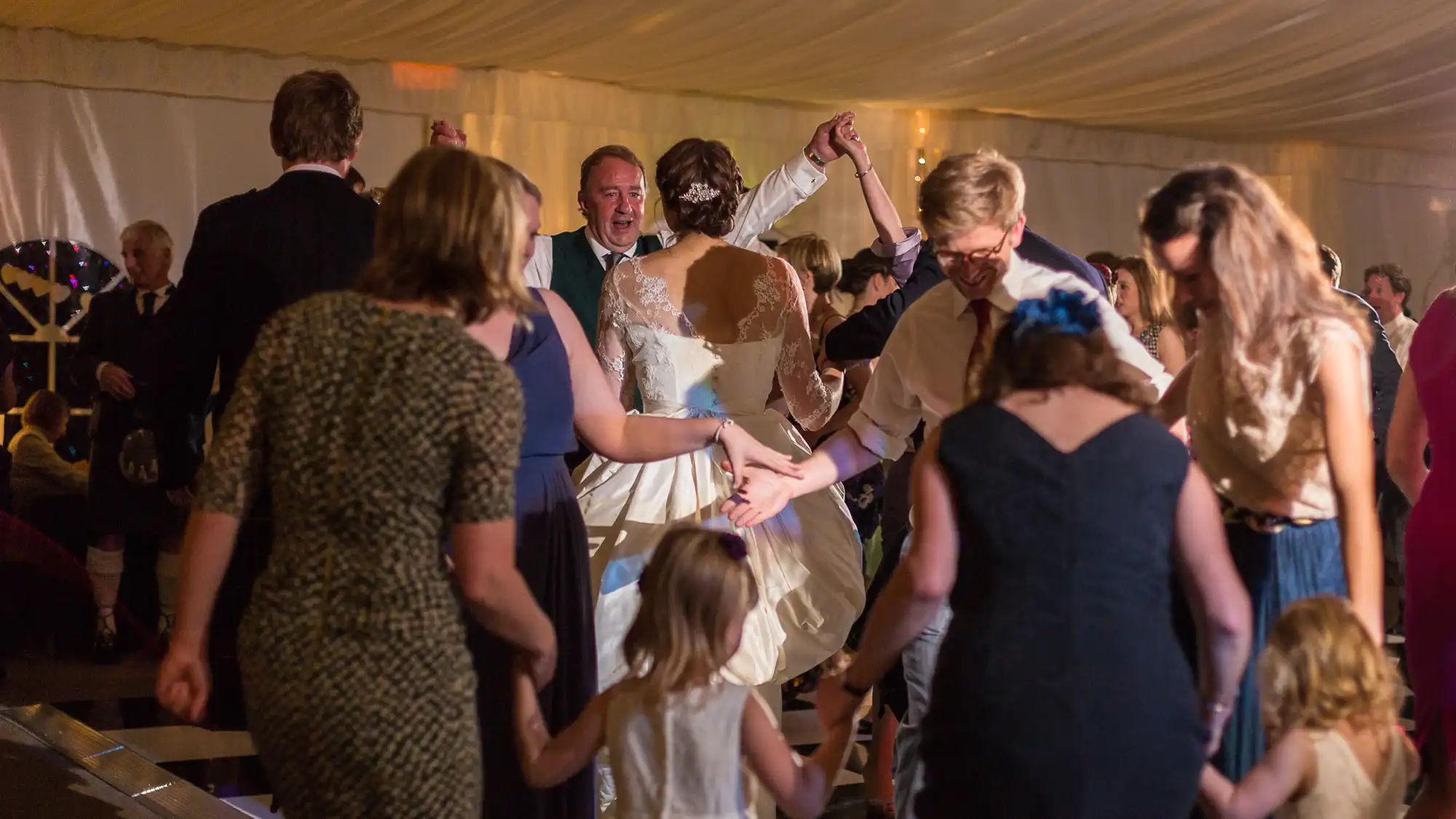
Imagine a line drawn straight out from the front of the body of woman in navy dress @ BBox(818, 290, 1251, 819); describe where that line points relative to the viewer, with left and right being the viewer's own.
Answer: facing away from the viewer

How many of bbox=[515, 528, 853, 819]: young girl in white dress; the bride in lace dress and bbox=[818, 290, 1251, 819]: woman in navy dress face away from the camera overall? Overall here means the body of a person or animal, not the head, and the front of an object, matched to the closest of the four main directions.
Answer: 3

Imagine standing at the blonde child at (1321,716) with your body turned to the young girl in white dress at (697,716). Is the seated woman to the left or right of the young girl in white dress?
right

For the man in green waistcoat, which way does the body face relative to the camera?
toward the camera

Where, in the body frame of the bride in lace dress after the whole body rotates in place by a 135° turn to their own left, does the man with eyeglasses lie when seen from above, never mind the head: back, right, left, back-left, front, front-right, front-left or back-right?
left

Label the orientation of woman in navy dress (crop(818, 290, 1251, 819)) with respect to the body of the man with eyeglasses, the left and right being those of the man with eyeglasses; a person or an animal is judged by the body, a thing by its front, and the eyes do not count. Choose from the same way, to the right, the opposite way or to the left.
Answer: the opposite way

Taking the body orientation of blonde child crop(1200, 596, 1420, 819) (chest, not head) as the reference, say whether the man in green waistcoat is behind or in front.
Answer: in front

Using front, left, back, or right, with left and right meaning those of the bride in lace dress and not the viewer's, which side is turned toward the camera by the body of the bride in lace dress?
back

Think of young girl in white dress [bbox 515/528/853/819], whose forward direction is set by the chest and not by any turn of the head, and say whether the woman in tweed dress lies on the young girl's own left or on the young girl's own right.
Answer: on the young girl's own left

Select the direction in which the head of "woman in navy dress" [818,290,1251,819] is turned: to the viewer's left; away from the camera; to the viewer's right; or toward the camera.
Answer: away from the camera

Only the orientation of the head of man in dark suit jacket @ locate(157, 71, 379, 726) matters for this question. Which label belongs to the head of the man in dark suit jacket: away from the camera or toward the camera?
away from the camera

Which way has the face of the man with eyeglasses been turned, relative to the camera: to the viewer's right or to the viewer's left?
to the viewer's left

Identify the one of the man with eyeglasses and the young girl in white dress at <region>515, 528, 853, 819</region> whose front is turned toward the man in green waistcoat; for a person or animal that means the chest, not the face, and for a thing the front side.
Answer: the young girl in white dress

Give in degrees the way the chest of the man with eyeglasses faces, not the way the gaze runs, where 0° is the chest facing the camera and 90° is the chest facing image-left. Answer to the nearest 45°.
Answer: approximately 0°

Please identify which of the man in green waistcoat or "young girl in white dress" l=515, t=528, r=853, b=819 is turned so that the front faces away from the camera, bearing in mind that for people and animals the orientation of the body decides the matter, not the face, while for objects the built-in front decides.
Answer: the young girl in white dress

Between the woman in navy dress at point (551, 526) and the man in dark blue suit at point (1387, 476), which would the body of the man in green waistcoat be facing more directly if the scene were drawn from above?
the woman in navy dress

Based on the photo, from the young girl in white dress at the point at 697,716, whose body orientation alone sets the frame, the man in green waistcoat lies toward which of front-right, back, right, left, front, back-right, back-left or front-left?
front

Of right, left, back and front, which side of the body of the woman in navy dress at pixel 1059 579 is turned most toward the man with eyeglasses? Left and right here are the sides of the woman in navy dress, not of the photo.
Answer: front
